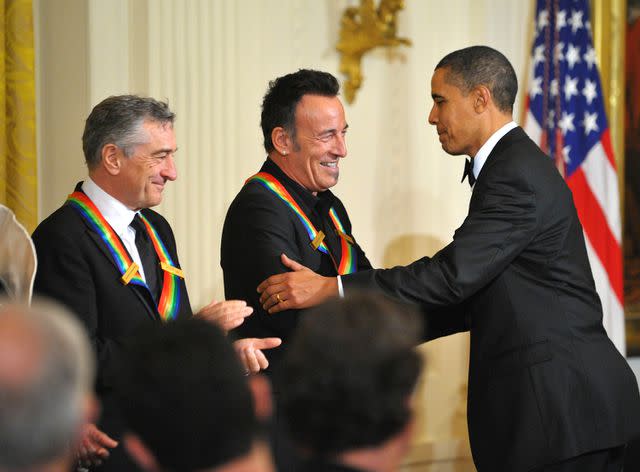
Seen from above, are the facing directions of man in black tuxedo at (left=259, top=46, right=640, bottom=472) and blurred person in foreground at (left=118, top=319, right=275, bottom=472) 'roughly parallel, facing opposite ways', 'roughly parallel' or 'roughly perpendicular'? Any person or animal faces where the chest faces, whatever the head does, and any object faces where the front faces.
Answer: roughly perpendicular

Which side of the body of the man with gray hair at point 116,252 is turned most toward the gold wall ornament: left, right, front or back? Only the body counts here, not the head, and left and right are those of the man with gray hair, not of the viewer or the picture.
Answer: left

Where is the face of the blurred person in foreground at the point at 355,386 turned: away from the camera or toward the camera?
away from the camera

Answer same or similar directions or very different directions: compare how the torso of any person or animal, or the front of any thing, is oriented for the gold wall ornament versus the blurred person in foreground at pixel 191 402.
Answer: very different directions

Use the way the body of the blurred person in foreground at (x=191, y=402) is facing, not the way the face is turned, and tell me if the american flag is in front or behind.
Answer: in front

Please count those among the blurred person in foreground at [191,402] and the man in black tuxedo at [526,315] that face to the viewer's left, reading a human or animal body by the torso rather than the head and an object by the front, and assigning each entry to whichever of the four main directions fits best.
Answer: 1

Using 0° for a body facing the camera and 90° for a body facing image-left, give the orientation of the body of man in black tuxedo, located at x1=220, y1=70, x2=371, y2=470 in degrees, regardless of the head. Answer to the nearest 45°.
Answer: approximately 315°

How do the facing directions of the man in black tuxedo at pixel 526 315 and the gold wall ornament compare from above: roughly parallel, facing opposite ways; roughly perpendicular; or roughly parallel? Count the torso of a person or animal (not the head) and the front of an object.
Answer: roughly perpendicular

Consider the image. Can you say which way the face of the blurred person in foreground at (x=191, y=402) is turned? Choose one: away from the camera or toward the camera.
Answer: away from the camera

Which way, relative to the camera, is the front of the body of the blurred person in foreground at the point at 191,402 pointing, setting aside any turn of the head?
away from the camera
